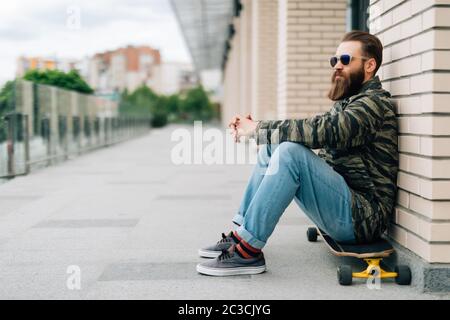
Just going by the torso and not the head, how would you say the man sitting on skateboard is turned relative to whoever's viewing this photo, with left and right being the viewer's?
facing to the left of the viewer

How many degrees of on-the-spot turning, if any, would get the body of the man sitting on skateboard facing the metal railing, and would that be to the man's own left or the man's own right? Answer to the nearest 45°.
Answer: approximately 45° to the man's own right

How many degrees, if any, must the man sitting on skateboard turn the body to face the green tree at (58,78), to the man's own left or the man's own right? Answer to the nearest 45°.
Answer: approximately 45° to the man's own right

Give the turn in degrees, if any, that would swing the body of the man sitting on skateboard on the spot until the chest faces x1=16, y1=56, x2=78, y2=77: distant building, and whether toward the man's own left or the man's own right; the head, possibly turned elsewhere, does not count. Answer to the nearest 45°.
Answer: approximately 45° to the man's own right
